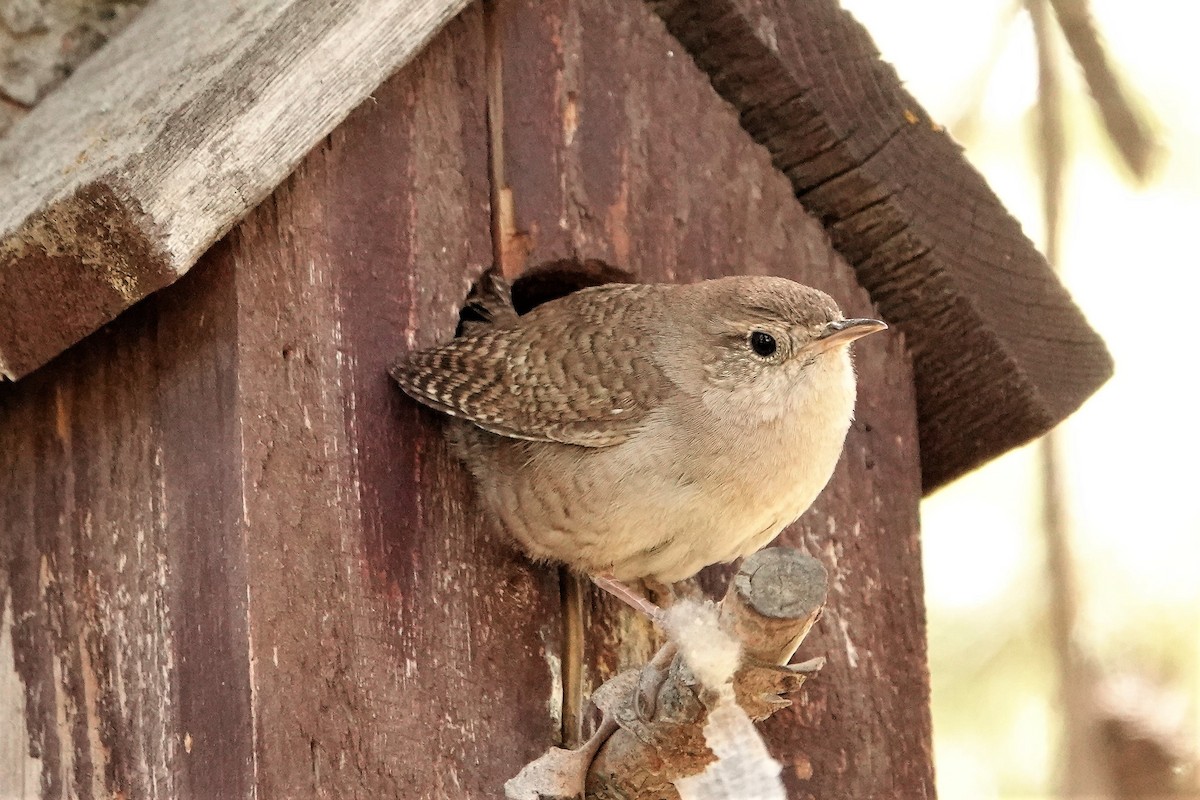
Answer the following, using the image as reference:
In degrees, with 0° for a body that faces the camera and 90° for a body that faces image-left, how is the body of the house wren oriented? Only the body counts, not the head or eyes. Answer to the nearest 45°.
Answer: approximately 270°

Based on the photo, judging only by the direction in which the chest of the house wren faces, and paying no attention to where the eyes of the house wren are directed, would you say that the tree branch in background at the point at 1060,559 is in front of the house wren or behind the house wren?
in front
